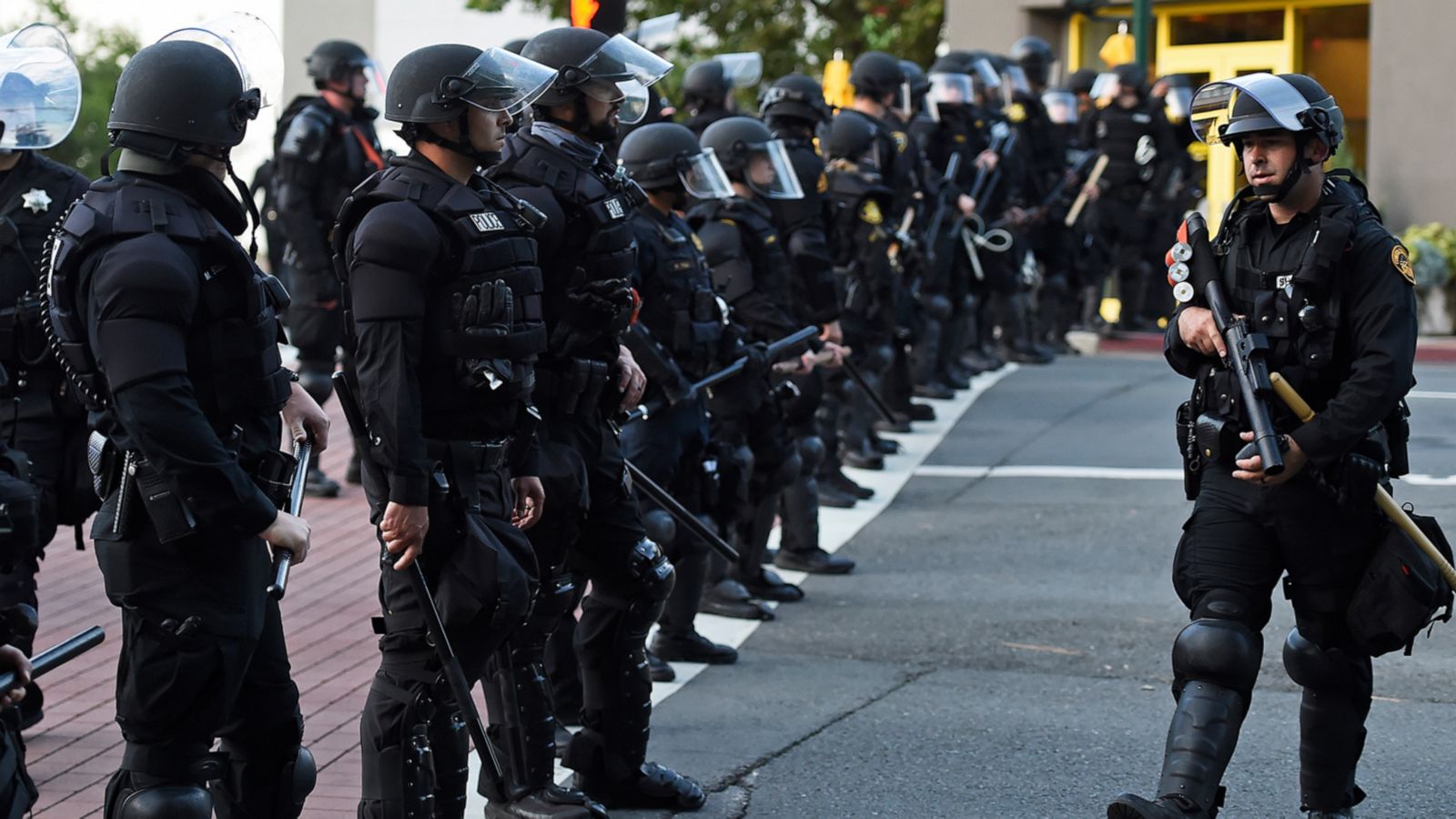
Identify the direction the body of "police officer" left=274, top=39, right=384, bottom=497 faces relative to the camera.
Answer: to the viewer's right

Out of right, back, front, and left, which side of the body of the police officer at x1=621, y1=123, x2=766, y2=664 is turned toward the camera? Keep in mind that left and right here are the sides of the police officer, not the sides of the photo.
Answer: right

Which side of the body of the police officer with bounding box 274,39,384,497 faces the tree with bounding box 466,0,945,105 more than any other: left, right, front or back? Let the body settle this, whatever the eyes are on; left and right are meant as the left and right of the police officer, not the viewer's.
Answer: left

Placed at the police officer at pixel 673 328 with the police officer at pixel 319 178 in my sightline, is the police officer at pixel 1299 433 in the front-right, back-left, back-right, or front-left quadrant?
back-right

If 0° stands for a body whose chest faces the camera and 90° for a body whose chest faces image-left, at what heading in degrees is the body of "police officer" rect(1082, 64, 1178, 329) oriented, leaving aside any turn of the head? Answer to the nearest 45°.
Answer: approximately 0°

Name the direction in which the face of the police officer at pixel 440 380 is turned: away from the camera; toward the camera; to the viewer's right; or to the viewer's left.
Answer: to the viewer's right

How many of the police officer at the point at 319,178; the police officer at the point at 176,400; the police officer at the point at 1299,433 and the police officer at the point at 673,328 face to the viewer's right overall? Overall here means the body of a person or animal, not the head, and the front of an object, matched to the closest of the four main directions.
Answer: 3

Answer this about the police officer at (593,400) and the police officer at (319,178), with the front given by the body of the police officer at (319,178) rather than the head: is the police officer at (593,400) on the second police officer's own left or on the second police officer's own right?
on the second police officer's own right

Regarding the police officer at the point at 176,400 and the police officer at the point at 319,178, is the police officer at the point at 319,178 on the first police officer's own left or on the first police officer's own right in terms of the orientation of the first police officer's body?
on the first police officer's own left
